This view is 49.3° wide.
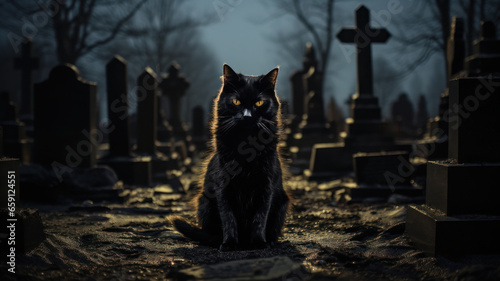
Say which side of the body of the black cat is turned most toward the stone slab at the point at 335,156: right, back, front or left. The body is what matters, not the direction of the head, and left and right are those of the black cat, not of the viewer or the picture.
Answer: back

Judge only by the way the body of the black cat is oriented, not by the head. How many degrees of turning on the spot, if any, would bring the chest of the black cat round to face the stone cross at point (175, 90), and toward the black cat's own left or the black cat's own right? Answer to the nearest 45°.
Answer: approximately 180°

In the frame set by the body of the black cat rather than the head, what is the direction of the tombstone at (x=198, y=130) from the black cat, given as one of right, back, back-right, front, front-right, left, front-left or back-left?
back

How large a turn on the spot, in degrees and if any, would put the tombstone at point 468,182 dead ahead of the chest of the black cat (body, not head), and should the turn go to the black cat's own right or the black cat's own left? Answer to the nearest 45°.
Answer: approximately 90° to the black cat's own left

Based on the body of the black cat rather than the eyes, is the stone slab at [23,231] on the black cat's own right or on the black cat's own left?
on the black cat's own right

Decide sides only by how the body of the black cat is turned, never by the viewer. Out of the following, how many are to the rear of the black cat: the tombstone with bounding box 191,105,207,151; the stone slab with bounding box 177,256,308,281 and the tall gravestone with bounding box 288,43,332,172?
2

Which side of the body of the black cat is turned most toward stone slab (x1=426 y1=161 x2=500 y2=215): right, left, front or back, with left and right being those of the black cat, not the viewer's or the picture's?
left

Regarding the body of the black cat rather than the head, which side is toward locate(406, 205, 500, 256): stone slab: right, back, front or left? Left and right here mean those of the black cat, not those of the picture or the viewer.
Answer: left

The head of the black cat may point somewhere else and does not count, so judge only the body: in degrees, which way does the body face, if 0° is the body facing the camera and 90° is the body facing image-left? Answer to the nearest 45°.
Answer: approximately 0°
